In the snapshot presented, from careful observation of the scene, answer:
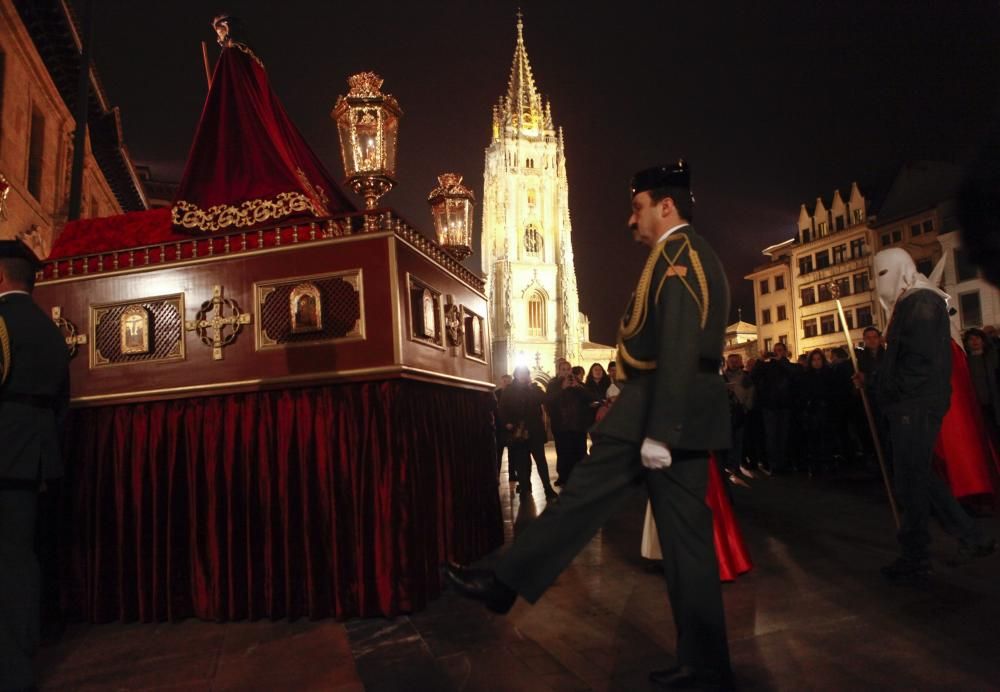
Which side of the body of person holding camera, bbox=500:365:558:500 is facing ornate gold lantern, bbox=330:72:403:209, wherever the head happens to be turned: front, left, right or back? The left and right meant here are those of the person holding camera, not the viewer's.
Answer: front

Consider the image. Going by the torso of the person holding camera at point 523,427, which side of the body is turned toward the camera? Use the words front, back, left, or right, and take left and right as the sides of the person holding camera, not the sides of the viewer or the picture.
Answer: front

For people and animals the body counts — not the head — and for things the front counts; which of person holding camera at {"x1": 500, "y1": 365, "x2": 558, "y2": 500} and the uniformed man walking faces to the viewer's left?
the uniformed man walking

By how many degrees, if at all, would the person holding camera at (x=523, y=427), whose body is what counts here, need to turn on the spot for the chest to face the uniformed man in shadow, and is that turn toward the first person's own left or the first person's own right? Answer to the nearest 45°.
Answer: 0° — they already face them

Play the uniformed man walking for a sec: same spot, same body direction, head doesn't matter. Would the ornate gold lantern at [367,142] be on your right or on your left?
on your right

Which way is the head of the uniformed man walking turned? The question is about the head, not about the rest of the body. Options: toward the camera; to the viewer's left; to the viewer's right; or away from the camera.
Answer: to the viewer's left

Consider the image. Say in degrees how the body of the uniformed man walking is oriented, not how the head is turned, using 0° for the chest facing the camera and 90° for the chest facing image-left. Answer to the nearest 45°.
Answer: approximately 90°

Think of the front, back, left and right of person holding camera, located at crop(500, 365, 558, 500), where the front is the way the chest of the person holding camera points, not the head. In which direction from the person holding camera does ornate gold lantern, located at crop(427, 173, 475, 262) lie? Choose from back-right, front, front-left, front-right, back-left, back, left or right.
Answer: front

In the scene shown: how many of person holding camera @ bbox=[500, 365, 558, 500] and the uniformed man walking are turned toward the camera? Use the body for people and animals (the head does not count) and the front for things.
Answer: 1

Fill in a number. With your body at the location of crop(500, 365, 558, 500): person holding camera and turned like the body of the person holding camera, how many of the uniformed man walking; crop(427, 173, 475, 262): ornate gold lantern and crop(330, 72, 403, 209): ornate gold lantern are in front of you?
3

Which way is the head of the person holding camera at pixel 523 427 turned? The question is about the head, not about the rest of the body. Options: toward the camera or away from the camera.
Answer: toward the camera

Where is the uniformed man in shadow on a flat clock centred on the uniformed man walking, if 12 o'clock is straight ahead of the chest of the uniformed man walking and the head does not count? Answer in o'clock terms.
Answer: The uniformed man in shadow is roughly at 12 o'clock from the uniformed man walking.

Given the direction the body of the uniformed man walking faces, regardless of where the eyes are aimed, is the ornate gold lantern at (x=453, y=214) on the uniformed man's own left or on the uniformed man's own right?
on the uniformed man's own right

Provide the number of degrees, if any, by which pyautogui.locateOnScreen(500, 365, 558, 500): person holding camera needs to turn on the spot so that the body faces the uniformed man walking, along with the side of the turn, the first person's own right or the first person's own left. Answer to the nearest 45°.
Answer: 0° — they already face them
